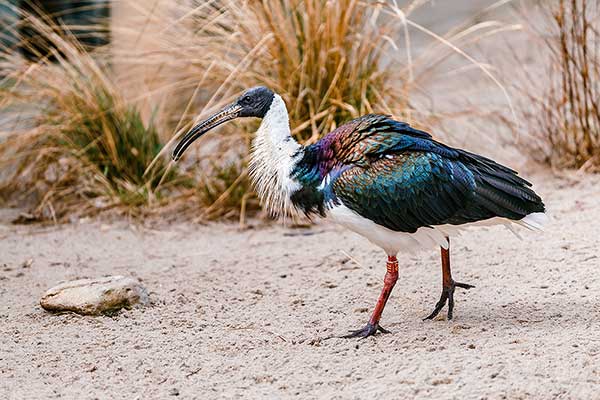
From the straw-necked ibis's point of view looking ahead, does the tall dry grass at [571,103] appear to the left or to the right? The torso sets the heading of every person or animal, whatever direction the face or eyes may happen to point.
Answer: on its right

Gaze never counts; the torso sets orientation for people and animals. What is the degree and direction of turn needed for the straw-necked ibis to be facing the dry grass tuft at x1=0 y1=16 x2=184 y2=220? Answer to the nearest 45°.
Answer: approximately 45° to its right

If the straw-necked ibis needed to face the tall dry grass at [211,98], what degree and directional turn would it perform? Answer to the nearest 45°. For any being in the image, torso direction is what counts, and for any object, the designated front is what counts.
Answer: approximately 45° to its right

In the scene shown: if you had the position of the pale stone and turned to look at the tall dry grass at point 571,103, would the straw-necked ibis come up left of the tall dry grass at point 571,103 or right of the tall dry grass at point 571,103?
right

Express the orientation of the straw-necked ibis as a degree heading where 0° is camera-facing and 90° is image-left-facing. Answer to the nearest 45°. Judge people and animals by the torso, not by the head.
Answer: approximately 90°

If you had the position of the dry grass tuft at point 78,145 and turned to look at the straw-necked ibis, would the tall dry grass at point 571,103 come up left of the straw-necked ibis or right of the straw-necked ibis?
left

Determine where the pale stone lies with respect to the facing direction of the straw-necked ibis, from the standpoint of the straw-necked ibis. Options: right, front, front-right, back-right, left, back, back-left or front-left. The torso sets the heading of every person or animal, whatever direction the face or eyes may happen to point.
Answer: front

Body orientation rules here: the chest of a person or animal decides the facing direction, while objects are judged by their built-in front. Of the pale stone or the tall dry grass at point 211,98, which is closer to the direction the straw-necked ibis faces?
the pale stone
